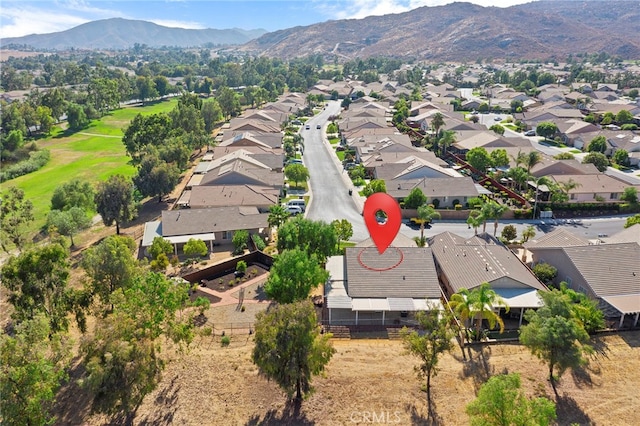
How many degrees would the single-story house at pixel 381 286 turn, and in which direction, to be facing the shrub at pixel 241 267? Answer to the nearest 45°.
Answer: approximately 90° to its left

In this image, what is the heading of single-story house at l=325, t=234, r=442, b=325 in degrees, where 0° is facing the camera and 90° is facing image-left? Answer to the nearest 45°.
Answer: approximately 180°

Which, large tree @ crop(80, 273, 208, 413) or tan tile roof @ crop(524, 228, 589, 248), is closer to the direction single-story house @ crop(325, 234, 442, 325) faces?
the tan tile roof

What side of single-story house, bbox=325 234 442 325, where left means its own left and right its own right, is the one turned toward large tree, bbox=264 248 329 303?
left

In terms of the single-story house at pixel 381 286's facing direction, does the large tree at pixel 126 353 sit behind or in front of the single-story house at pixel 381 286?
behind

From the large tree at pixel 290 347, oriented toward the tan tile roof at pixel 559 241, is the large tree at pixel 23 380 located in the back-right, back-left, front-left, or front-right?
back-left

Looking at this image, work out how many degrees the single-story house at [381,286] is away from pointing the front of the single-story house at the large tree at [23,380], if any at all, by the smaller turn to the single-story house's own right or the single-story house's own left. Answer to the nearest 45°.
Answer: approximately 135° to the single-story house's own left

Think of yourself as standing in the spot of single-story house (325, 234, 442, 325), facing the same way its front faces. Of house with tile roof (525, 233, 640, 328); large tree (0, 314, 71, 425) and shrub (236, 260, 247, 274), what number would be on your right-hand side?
1

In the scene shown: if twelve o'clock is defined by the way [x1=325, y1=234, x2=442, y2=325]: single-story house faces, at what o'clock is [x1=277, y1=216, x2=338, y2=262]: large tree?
The large tree is roughly at 10 o'clock from the single-story house.

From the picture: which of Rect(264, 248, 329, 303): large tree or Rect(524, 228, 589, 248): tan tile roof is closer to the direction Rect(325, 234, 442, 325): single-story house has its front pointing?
the tan tile roof

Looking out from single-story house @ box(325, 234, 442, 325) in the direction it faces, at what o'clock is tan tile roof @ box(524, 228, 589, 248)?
The tan tile roof is roughly at 2 o'clock from the single-story house.

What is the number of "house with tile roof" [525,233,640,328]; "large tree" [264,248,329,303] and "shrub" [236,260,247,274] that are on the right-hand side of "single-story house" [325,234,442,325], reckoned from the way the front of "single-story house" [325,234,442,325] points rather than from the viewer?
1

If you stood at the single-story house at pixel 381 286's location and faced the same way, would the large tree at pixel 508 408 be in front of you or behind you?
behind

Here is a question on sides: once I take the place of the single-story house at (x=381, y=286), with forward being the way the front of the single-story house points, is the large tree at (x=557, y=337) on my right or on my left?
on my right

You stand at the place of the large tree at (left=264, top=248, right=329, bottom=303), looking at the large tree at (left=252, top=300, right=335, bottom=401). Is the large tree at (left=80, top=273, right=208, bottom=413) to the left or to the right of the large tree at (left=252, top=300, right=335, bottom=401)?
right
